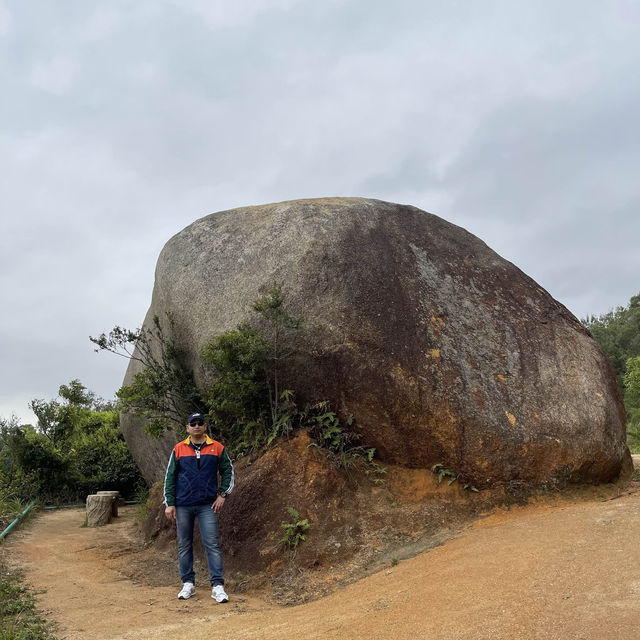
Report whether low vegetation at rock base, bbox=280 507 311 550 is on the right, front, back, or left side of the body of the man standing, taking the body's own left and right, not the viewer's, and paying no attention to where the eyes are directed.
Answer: left

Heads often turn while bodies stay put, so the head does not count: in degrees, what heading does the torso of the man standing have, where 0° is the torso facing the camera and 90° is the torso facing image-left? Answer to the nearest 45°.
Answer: approximately 0°

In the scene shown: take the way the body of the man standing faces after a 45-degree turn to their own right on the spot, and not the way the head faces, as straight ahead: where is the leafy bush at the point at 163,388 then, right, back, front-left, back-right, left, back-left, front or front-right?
back-right
